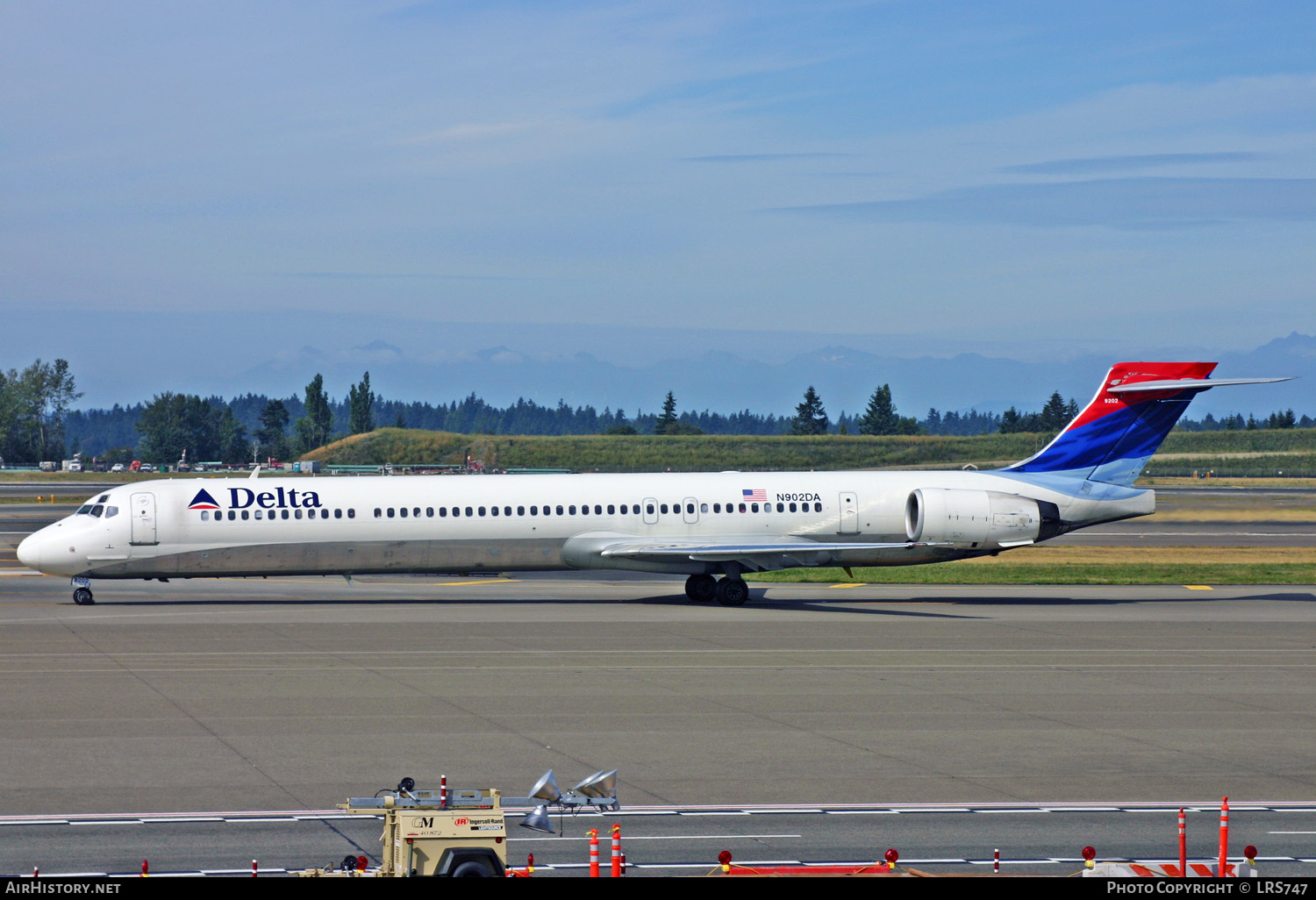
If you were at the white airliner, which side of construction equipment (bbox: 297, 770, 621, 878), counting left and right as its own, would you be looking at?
right

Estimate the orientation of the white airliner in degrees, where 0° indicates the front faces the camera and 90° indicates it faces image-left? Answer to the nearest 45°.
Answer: approximately 90°

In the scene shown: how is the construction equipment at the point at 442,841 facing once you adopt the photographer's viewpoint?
facing to the left of the viewer

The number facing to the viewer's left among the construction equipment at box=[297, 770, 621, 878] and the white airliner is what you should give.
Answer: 2

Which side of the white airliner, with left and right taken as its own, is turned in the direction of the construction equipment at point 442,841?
left
